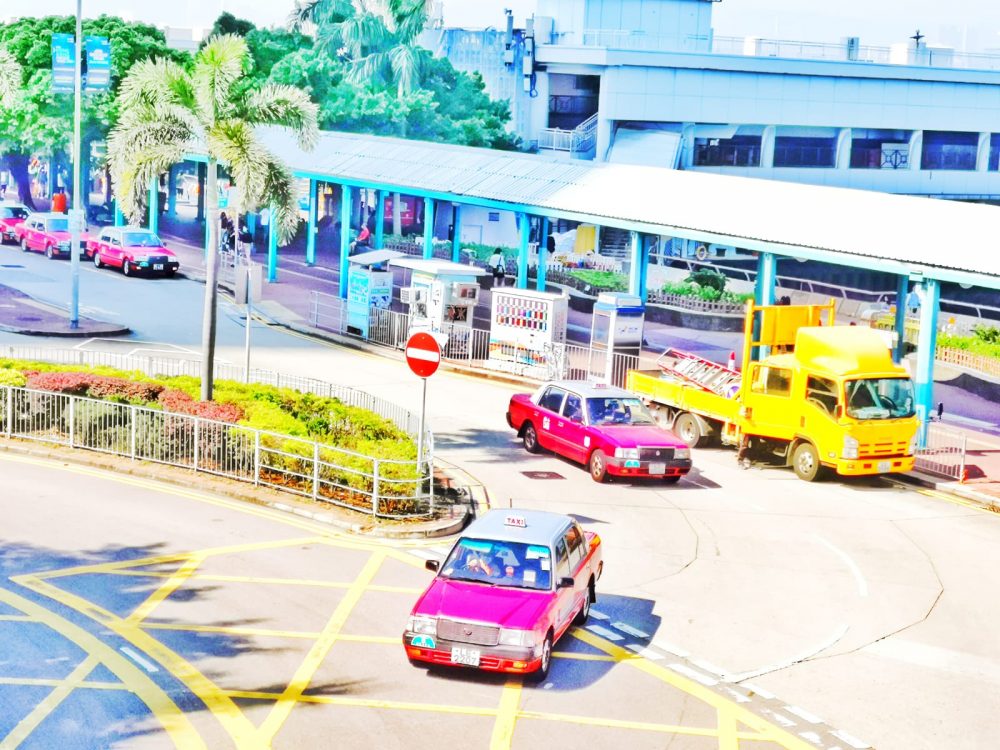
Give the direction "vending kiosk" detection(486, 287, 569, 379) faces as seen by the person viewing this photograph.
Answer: facing the viewer and to the left of the viewer

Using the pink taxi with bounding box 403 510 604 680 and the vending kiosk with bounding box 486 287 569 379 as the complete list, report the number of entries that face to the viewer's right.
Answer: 0

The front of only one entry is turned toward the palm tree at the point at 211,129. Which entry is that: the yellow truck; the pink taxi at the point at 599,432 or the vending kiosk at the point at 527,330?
the vending kiosk

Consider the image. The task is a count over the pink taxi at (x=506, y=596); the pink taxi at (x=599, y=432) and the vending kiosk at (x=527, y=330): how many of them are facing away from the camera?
0

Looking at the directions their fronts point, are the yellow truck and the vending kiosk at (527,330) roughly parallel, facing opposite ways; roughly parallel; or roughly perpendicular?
roughly perpendicular

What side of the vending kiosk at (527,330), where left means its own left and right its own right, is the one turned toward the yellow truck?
left

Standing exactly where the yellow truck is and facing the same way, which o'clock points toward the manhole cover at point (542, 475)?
The manhole cover is roughly at 4 o'clock from the yellow truck.

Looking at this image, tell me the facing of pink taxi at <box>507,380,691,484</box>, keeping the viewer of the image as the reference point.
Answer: facing the viewer and to the right of the viewer

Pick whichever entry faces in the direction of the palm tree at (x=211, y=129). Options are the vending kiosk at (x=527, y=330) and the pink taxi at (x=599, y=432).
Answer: the vending kiosk

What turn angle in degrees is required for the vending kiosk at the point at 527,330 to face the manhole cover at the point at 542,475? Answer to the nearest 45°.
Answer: approximately 45° to its left
